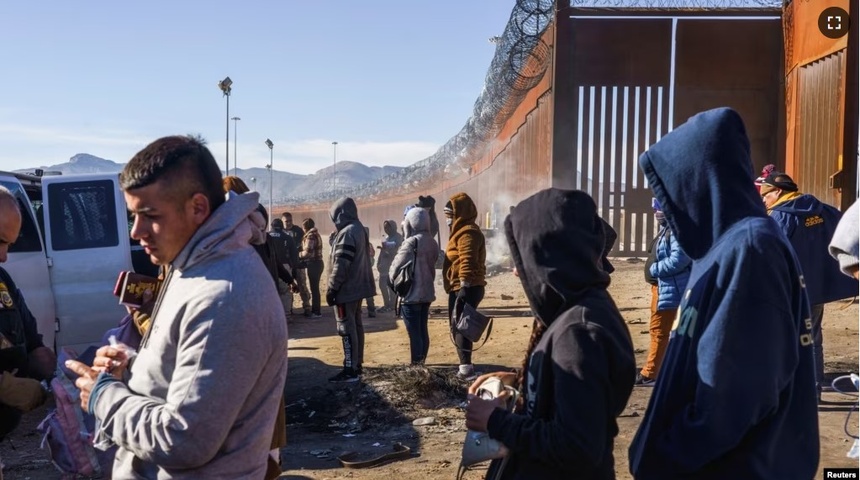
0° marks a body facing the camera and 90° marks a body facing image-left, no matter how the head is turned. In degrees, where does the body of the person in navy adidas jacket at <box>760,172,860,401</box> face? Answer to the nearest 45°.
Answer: approximately 135°

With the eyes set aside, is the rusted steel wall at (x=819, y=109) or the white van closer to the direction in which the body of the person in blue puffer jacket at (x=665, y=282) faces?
the white van

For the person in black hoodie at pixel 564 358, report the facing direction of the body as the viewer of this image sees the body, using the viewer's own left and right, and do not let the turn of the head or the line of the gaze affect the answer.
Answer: facing to the left of the viewer

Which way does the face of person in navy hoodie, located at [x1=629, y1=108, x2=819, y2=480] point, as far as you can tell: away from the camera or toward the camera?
away from the camera

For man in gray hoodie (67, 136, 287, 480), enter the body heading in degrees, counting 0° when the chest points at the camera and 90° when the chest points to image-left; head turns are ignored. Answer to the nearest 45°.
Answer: approximately 90°

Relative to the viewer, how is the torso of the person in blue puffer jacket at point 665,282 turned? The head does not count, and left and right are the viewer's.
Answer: facing to the left of the viewer

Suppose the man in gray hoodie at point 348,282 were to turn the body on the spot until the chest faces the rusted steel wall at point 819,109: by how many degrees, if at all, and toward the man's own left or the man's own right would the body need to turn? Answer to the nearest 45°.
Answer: approximately 135° to the man's own right

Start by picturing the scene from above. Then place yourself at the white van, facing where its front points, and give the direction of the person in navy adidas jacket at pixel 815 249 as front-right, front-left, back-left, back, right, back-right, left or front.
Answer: back

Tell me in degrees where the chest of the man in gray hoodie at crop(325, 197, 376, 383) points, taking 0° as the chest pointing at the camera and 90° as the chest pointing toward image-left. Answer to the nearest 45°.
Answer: approximately 90°

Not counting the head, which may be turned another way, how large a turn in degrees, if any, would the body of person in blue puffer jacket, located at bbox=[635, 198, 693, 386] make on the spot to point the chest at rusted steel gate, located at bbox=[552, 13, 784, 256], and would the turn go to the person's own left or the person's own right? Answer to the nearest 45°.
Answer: approximately 90° to the person's own right
